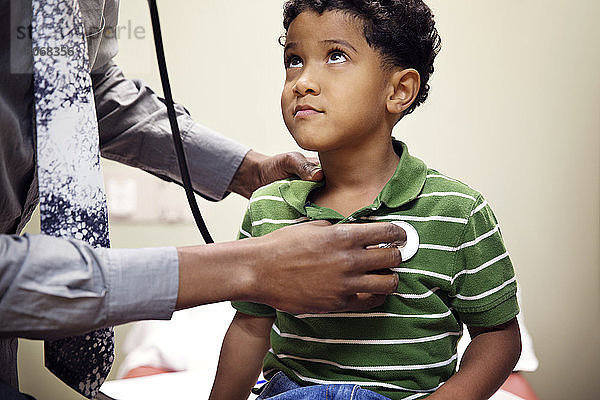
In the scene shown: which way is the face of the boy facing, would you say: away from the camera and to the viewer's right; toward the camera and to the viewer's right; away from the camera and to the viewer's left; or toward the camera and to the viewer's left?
toward the camera and to the viewer's left

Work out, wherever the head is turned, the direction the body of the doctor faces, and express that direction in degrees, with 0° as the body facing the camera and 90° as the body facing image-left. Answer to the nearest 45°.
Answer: approximately 270°

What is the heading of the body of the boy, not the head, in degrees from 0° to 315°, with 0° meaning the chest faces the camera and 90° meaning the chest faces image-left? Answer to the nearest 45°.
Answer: approximately 45°

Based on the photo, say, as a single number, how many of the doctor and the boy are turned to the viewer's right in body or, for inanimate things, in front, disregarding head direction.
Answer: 1
